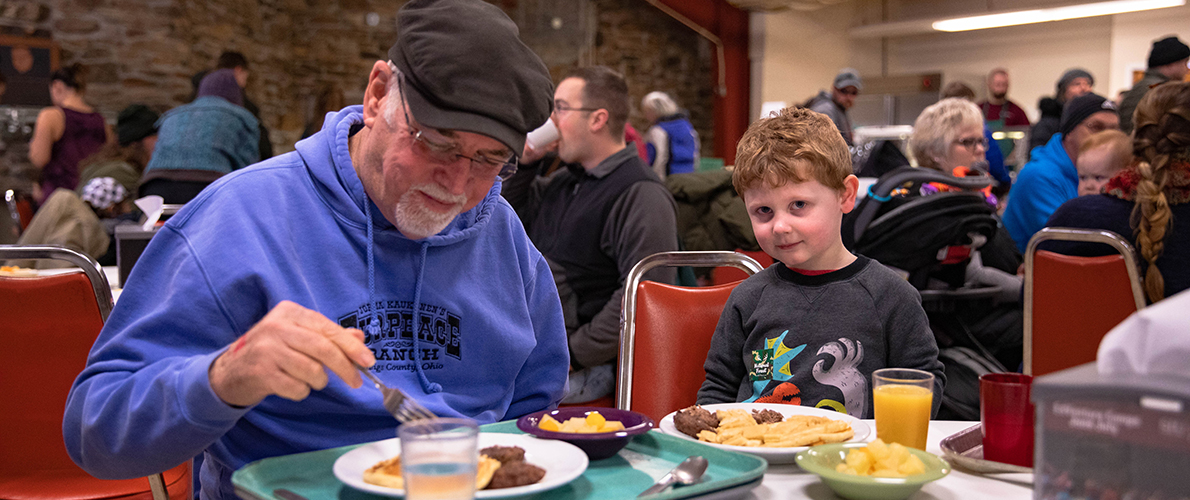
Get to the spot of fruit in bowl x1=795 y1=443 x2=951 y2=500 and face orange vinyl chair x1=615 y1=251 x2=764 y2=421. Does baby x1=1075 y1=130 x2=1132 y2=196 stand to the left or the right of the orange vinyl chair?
right

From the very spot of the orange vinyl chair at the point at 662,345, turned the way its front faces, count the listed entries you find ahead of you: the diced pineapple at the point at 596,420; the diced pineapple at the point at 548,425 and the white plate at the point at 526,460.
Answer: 3

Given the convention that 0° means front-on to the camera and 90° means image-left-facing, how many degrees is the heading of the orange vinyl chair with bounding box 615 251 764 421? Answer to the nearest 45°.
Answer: approximately 0°

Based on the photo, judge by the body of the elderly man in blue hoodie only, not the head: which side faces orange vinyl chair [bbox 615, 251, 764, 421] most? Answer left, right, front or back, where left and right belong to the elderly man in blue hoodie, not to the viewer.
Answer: left

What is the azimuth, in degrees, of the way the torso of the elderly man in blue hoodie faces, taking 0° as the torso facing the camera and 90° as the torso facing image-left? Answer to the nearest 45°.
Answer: approximately 315°

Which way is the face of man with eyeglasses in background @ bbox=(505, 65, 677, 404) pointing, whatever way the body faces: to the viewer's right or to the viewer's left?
to the viewer's left
